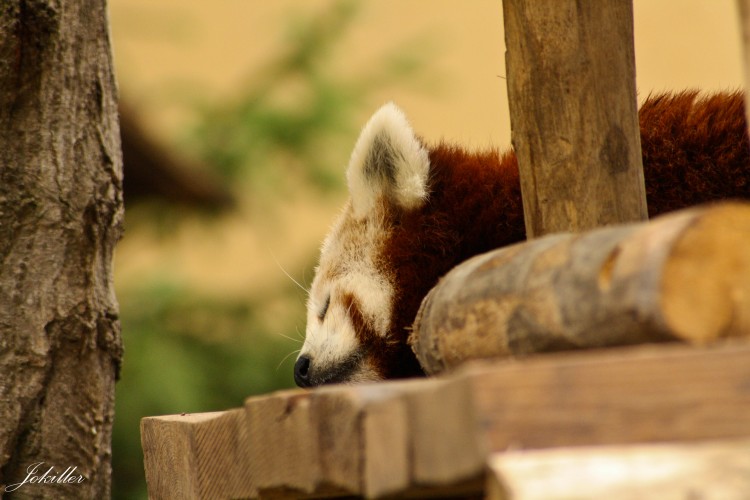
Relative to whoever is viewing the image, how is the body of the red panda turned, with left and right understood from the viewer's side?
facing to the left of the viewer

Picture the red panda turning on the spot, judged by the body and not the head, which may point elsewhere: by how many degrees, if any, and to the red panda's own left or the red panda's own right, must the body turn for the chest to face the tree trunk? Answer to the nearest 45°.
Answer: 0° — it already faces it

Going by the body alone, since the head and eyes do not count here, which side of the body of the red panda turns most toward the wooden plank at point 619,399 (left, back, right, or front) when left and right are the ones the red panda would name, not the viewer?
left

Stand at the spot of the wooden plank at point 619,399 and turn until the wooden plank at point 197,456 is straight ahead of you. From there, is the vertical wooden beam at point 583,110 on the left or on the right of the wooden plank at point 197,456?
right

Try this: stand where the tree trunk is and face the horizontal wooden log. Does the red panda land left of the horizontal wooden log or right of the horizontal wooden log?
left

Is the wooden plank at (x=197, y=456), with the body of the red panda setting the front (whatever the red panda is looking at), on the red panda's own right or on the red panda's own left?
on the red panda's own left

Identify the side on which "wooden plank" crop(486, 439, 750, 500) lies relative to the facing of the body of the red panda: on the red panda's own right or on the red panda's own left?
on the red panda's own left

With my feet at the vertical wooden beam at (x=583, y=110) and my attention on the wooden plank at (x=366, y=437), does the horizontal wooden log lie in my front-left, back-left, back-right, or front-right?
front-left
